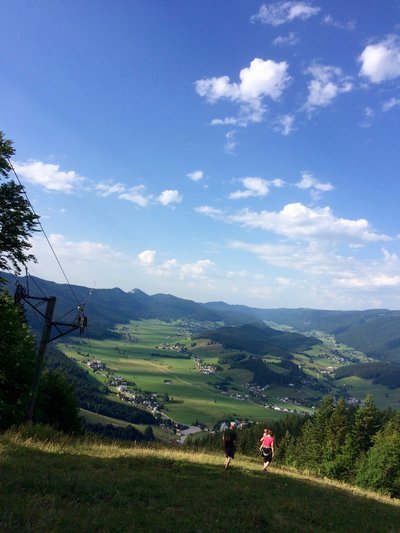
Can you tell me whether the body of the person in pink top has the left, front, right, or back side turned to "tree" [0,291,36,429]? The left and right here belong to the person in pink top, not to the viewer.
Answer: left

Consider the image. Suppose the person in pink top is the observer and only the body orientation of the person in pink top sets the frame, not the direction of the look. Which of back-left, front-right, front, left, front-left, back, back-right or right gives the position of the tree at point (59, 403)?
front-left

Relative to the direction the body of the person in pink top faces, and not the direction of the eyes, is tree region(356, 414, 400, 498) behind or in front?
in front

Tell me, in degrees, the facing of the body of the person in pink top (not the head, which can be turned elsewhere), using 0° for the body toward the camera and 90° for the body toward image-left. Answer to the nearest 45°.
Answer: approximately 180°
